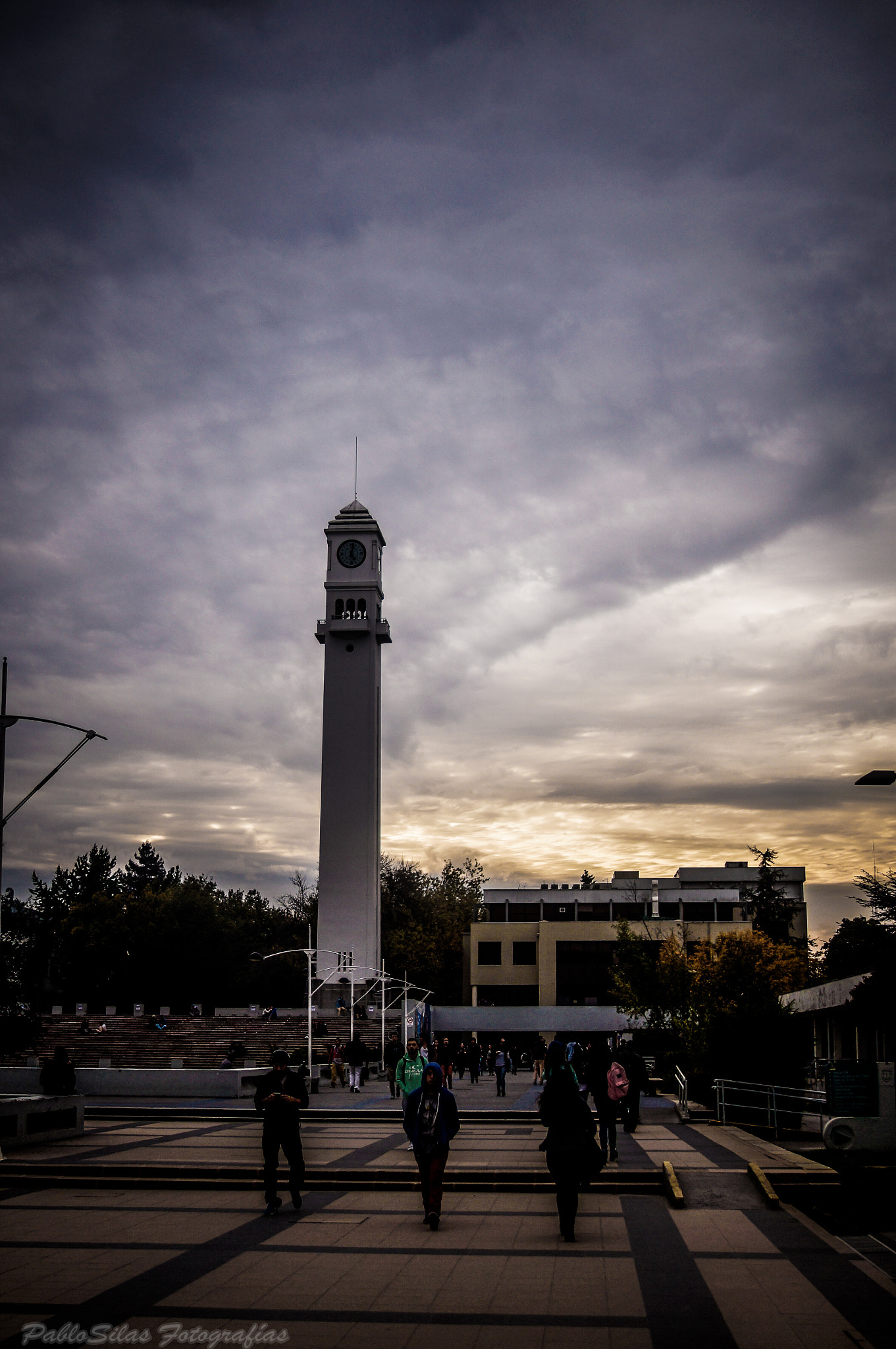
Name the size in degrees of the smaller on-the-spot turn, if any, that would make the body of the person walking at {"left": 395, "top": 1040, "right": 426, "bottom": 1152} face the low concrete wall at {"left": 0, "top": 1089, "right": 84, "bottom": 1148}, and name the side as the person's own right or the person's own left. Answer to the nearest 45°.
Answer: approximately 90° to the person's own right

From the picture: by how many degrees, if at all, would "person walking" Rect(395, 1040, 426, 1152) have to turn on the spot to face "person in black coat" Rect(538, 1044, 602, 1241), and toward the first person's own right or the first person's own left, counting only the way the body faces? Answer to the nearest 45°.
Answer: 0° — they already face them

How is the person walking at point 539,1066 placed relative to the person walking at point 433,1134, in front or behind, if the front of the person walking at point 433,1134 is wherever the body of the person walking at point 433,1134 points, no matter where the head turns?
behind

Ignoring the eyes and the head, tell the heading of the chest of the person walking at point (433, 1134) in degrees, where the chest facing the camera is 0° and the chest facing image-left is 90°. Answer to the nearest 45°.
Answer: approximately 0°

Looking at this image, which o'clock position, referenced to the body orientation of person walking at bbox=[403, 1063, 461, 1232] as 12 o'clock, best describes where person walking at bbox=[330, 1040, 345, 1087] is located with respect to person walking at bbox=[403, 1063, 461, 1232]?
person walking at bbox=[330, 1040, 345, 1087] is roughly at 6 o'clock from person walking at bbox=[403, 1063, 461, 1232].

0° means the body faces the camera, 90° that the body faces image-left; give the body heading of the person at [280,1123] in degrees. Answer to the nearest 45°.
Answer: approximately 0°

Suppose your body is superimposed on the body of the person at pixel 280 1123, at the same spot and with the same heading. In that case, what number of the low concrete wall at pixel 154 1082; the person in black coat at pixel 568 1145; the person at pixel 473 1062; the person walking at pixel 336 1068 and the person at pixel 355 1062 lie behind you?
4

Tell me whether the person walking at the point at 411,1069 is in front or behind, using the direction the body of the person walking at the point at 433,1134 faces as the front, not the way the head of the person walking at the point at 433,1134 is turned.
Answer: behind
